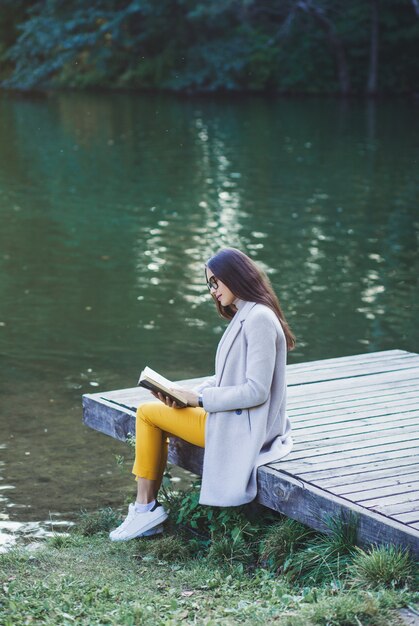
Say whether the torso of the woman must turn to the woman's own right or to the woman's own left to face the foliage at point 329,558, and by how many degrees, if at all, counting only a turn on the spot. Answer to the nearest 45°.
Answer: approximately 135° to the woman's own left

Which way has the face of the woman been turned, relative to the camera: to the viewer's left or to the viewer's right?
to the viewer's left

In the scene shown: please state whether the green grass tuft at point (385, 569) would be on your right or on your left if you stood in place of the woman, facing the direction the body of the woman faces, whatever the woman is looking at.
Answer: on your left

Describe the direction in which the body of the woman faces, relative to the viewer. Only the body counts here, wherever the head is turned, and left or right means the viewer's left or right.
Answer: facing to the left of the viewer

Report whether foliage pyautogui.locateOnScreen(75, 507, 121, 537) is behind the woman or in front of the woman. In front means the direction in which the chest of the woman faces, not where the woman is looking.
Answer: in front
